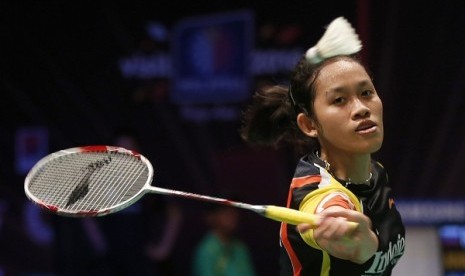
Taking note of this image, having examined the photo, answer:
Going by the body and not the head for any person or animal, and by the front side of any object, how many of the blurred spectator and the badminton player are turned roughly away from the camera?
0

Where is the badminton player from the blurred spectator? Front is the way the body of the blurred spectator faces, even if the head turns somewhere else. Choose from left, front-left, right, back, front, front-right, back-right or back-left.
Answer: front

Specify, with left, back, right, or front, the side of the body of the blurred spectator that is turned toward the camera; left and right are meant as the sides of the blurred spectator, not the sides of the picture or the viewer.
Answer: front

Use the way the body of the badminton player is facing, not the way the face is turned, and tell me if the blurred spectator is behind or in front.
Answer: behind
